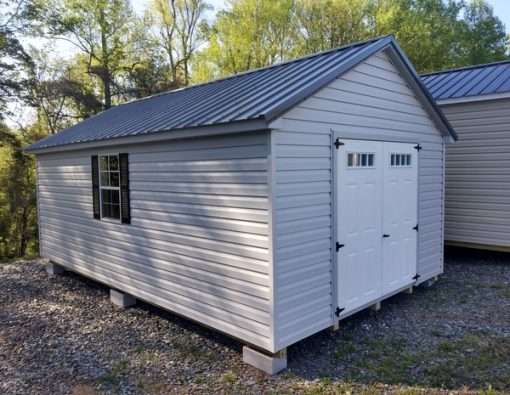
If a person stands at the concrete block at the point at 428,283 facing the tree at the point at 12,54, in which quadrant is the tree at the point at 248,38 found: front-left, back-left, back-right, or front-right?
front-right

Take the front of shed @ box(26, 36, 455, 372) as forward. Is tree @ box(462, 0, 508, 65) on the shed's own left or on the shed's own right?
on the shed's own left

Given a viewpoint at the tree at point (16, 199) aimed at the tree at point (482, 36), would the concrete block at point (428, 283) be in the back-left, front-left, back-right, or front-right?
front-right

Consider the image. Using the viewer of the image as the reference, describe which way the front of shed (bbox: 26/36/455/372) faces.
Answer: facing the viewer and to the right of the viewer

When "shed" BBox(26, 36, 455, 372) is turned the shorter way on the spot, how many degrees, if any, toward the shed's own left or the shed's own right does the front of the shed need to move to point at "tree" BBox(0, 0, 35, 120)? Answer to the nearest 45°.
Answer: approximately 180°

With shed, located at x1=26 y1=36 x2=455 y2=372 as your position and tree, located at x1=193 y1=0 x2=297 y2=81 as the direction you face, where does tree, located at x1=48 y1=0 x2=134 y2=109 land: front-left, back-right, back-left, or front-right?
front-left

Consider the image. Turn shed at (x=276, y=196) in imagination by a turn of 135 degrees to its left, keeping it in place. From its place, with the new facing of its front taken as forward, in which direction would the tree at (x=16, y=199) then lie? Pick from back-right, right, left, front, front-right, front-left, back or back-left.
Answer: front-left

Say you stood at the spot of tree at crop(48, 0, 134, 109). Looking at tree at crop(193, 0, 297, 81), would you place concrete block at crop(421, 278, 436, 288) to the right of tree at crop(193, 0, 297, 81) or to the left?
right

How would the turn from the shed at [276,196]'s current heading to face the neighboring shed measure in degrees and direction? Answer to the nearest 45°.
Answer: approximately 90° to its left
